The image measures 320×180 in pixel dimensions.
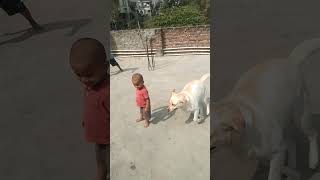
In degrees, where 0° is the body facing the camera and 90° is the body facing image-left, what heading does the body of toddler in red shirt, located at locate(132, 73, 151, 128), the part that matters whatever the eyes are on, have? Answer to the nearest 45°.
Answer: approximately 45°
